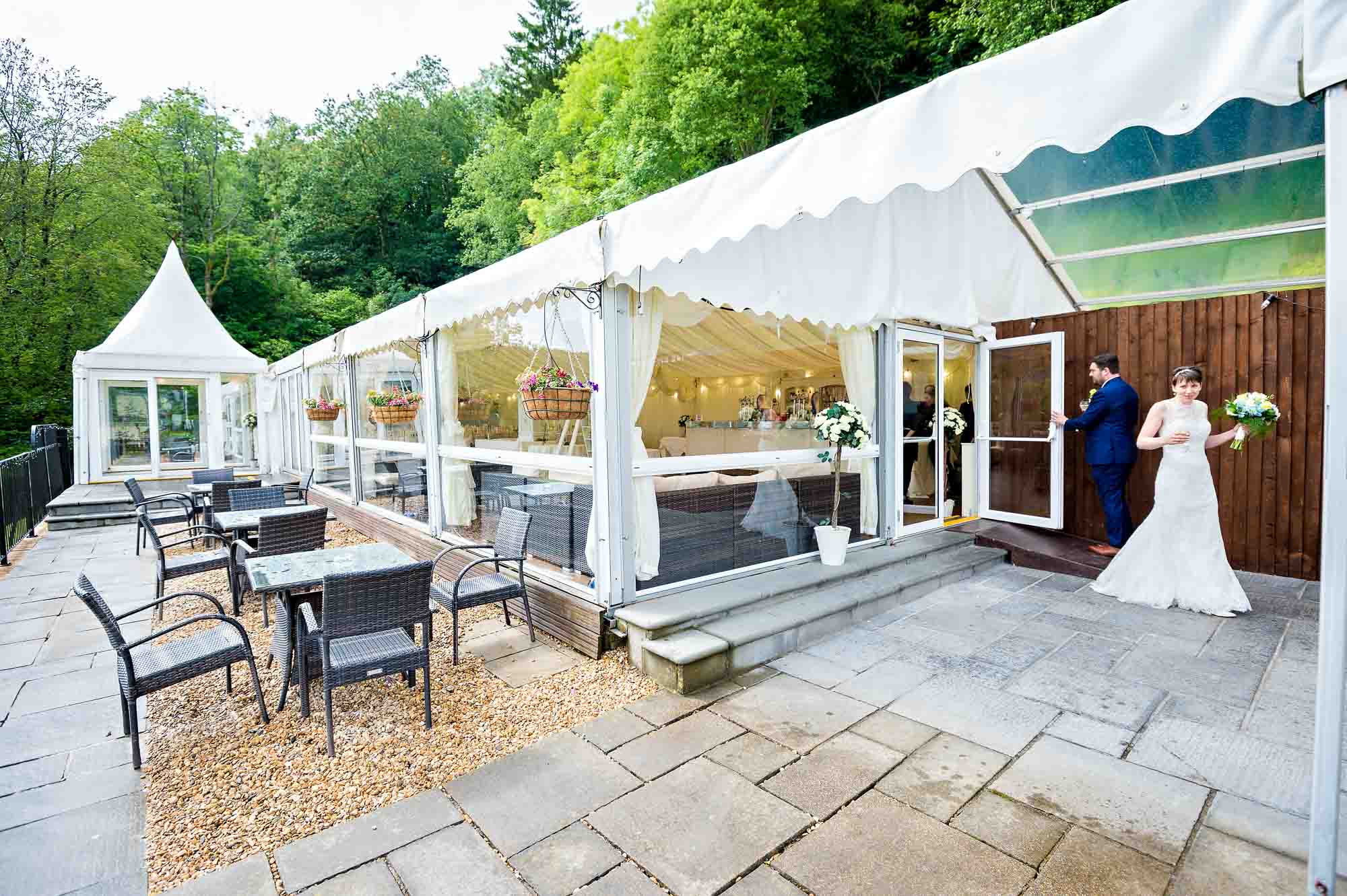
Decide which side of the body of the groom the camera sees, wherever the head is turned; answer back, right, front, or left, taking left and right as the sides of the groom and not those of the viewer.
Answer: left

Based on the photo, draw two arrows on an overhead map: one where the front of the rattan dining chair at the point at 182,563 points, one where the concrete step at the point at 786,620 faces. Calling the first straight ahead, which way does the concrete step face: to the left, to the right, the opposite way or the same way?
to the right

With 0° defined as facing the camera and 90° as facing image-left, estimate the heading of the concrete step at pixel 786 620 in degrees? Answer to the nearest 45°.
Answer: approximately 315°

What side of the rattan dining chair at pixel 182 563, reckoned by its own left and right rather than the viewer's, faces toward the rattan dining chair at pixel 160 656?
right

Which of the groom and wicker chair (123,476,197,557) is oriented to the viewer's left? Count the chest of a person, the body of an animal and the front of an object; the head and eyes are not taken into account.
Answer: the groom

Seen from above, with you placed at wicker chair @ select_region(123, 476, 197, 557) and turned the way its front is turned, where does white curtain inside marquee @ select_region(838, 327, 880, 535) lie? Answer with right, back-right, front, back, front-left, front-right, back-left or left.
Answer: front-right

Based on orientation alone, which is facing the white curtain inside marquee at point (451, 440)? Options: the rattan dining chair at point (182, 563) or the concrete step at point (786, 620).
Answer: the rattan dining chair

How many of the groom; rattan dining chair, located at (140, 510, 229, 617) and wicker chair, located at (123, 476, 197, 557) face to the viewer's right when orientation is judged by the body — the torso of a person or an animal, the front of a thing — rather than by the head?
2

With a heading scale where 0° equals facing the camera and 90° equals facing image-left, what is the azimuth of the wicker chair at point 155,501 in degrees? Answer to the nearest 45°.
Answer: approximately 270°

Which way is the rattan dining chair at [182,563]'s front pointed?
to the viewer's right

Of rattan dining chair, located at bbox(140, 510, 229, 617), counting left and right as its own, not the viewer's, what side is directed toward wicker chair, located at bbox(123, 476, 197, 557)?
left

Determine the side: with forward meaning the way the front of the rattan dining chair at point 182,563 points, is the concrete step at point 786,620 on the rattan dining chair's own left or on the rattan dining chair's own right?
on the rattan dining chair's own right

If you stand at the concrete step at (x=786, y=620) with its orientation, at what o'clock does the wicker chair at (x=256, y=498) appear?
The wicker chair is roughly at 5 o'clock from the concrete step.
